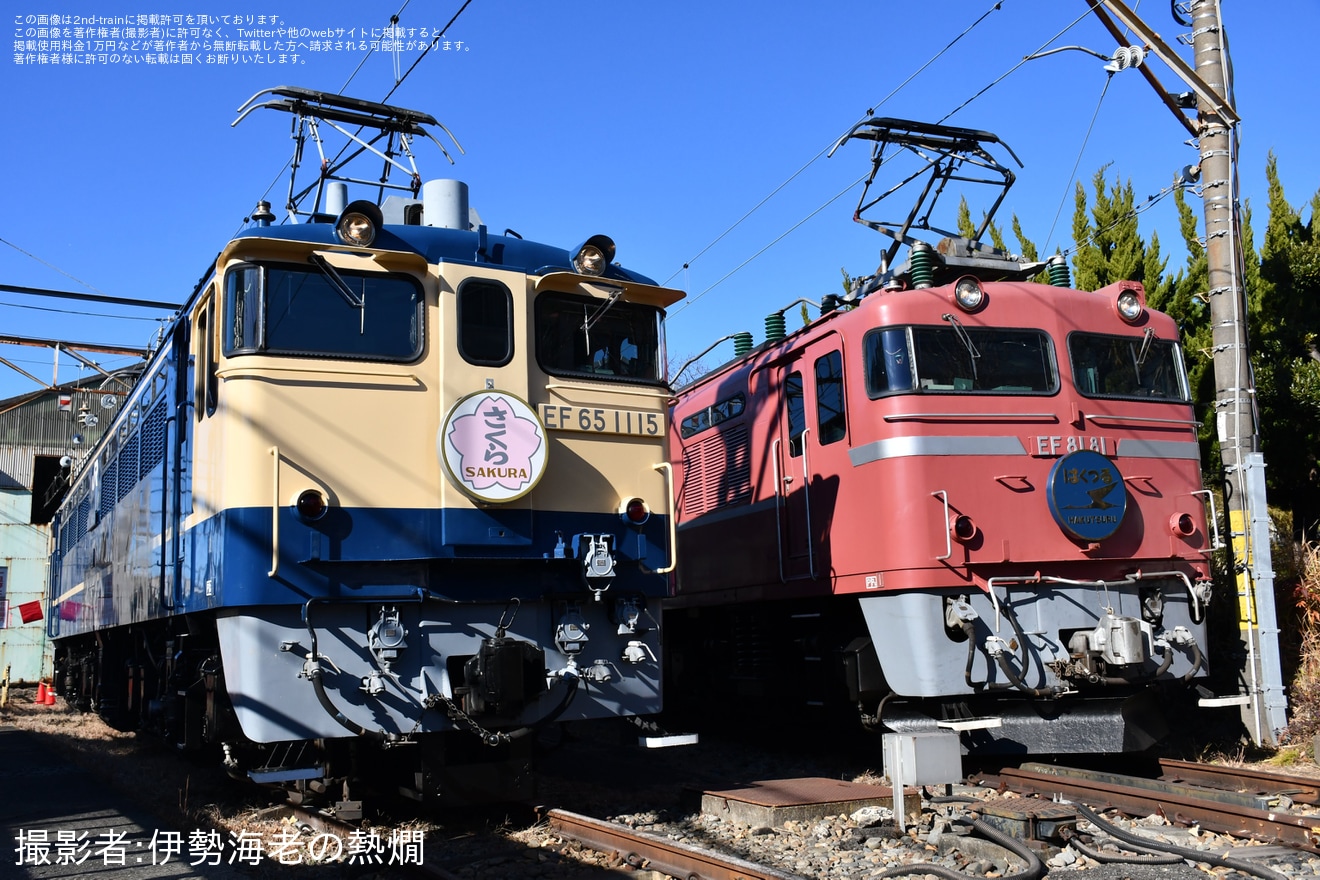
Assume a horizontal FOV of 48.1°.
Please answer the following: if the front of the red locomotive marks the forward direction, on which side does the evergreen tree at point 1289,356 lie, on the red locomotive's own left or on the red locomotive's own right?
on the red locomotive's own left

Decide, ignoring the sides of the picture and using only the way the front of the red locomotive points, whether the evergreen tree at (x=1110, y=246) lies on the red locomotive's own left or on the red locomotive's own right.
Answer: on the red locomotive's own left

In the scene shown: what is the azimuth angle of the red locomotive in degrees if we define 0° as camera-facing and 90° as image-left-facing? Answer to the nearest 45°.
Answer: approximately 315°

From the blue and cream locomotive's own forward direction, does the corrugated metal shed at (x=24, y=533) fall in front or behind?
behind

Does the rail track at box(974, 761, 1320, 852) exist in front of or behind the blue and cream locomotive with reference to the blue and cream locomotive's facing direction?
in front

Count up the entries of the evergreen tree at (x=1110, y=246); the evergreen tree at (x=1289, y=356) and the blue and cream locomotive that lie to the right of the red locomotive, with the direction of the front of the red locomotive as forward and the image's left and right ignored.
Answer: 1

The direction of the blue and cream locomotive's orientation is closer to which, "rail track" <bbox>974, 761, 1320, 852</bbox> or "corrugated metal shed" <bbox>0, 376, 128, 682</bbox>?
the rail track

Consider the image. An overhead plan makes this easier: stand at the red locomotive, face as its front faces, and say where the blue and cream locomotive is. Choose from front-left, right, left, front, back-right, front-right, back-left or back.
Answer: right

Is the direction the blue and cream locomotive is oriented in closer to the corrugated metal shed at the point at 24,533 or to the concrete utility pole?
the concrete utility pole
